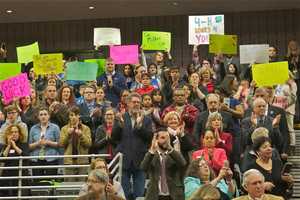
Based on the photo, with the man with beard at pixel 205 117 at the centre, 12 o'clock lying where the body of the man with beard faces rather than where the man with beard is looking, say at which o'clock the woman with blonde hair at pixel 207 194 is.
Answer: The woman with blonde hair is roughly at 12 o'clock from the man with beard.

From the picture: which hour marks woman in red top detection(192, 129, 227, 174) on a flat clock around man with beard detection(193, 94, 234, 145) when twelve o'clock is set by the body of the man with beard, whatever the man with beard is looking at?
The woman in red top is roughly at 12 o'clock from the man with beard.

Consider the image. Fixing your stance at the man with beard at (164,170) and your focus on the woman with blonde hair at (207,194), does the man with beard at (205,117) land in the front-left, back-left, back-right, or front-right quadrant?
back-left

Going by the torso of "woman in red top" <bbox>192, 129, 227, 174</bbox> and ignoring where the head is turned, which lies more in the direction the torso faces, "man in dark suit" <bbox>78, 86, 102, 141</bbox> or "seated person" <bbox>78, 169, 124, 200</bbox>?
the seated person

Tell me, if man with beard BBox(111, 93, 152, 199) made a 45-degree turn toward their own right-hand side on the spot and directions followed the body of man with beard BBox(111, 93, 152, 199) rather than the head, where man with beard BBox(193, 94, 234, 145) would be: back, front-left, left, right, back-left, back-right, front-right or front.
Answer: back-left

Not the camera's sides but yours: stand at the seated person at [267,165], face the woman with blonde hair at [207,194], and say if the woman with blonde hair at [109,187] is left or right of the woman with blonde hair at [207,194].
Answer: right

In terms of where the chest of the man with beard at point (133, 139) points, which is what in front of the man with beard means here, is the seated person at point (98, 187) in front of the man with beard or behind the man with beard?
in front

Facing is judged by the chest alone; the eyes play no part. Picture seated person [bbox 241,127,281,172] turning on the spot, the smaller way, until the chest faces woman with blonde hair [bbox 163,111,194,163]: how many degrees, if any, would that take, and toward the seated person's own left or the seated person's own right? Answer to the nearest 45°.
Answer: approximately 135° to the seated person's own right
